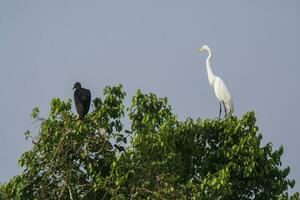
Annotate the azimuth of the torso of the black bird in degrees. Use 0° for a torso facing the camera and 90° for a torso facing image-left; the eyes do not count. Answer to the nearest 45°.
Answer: approximately 135°

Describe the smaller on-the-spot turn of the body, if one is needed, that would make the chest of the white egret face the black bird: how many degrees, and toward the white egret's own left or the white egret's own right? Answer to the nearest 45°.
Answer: approximately 45° to the white egret's own left

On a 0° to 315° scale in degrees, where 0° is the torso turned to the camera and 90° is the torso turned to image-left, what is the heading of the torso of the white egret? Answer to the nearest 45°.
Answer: approximately 90°

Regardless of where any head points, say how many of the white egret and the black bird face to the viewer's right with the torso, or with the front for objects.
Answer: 0
